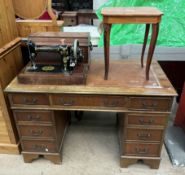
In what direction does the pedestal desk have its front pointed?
toward the camera

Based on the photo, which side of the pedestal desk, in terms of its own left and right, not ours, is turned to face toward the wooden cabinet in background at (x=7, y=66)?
right

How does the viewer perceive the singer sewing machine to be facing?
facing the viewer
